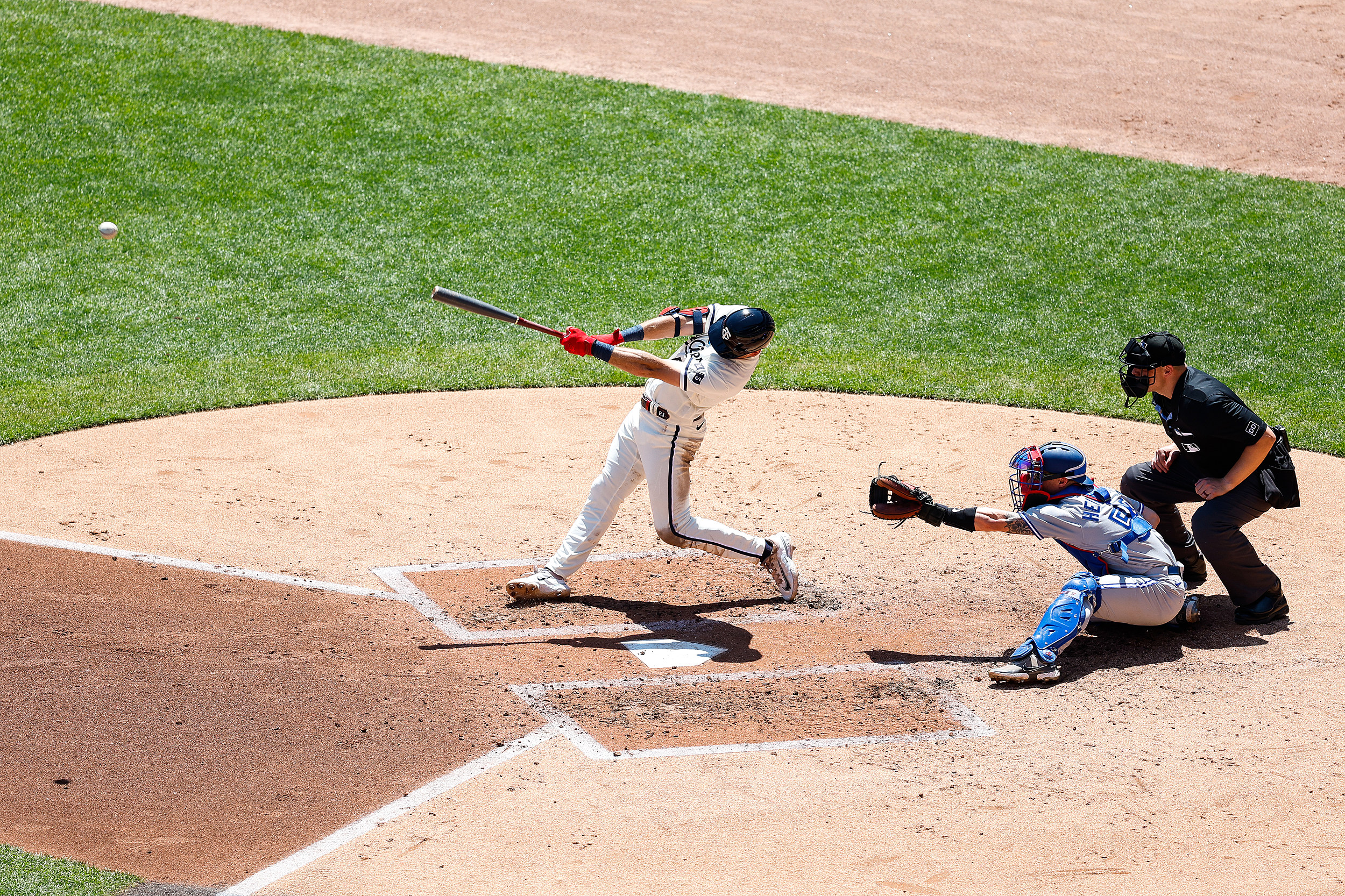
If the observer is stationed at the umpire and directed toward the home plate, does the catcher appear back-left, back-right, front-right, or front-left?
front-left

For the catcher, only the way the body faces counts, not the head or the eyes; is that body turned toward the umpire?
no

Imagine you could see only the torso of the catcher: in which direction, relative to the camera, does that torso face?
to the viewer's left

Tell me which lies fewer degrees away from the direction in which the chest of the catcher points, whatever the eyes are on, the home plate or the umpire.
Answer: the home plate

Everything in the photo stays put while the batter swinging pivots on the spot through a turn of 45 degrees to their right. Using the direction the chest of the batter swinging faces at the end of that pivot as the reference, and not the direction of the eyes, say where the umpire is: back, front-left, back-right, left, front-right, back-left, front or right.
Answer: back

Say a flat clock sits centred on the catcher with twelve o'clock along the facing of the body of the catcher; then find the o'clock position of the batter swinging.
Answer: The batter swinging is roughly at 12 o'clock from the catcher.

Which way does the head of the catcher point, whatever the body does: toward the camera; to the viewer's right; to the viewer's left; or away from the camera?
to the viewer's left

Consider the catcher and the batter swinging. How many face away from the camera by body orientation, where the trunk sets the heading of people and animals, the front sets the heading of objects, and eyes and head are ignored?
0
